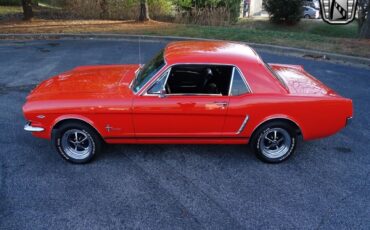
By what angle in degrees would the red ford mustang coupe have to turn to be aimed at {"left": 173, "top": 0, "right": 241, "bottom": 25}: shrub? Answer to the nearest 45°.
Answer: approximately 90° to its right

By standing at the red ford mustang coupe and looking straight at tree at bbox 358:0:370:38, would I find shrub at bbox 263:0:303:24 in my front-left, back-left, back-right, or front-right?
front-left

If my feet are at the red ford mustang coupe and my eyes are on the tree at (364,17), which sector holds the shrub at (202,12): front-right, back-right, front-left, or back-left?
front-left

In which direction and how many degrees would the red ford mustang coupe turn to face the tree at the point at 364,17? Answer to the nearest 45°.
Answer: approximately 135° to its right

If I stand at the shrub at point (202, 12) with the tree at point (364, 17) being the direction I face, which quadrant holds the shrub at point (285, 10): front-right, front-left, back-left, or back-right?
front-left

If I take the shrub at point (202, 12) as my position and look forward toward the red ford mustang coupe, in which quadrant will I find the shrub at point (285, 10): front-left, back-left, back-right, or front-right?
back-left

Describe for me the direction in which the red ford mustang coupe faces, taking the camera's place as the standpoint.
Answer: facing to the left of the viewer

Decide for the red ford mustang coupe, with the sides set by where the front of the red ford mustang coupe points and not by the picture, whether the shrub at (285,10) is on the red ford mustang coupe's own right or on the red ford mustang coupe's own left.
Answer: on the red ford mustang coupe's own right
